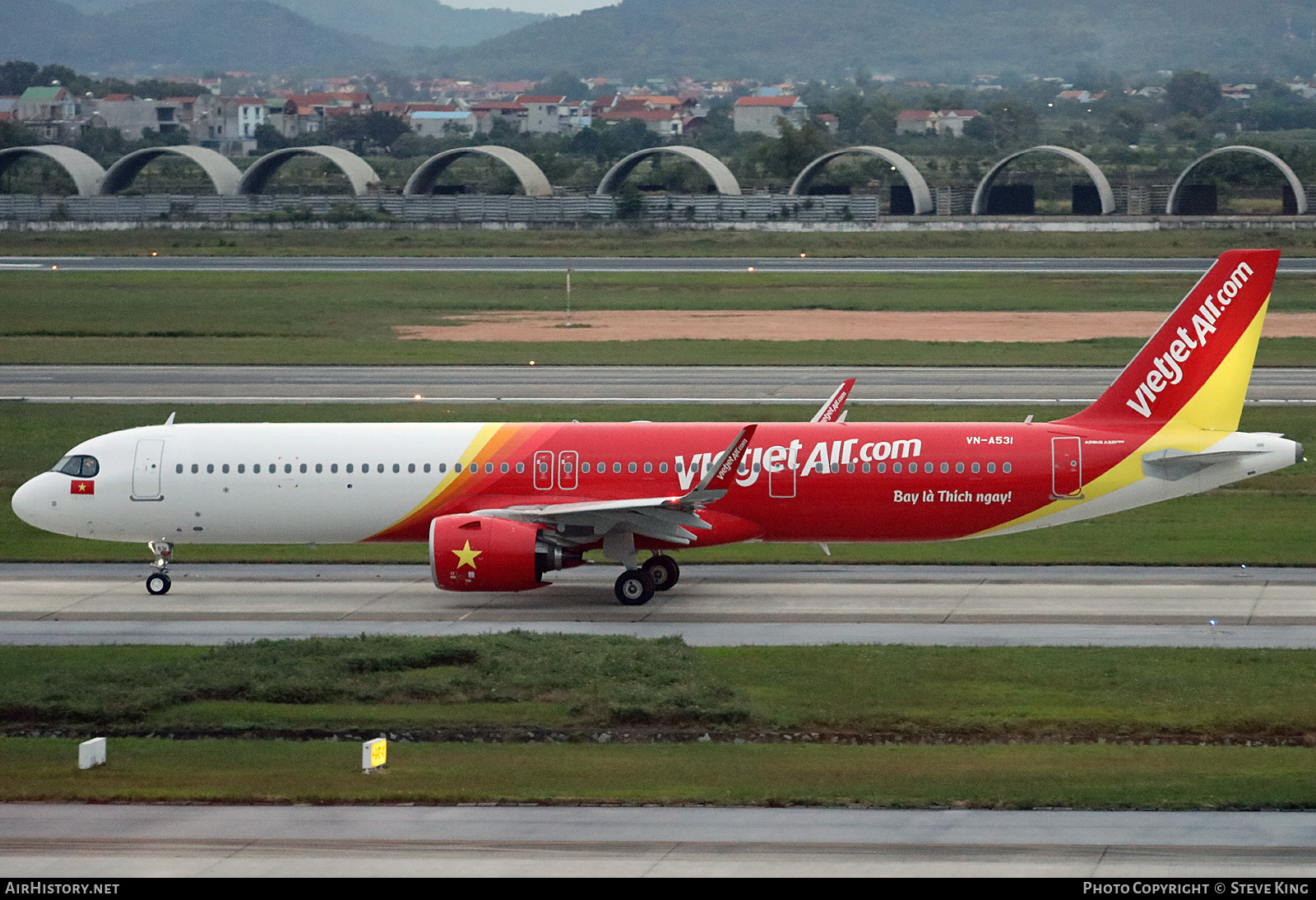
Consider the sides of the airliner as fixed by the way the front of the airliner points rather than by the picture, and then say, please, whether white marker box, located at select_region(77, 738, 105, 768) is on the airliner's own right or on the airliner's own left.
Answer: on the airliner's own left

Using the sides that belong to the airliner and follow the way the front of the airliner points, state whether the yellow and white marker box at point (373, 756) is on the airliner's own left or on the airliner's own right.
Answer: on the airliner's own left

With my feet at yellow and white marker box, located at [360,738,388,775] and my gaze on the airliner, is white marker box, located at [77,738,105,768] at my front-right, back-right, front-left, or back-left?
back-left

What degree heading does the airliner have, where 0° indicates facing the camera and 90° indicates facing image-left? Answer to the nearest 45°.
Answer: approximately 90°
